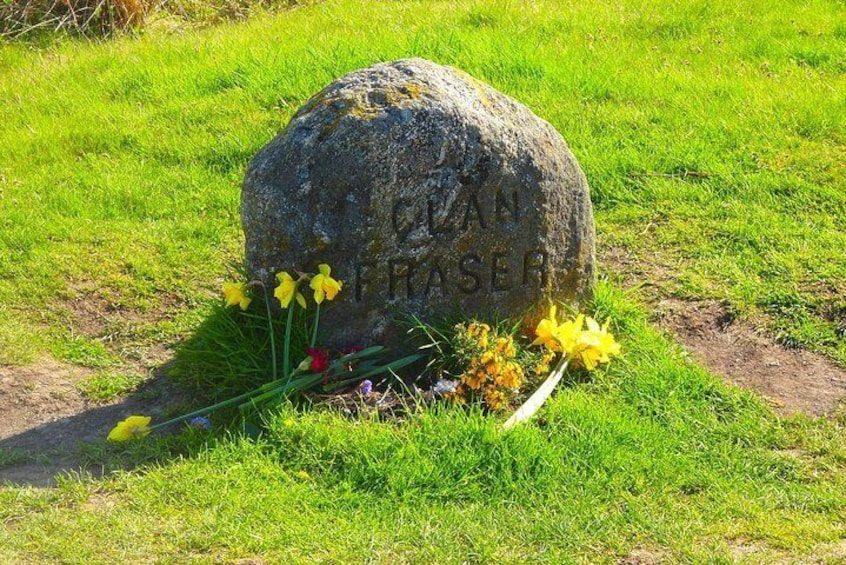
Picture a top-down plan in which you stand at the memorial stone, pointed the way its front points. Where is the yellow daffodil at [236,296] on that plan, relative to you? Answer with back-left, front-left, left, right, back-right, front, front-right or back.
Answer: right

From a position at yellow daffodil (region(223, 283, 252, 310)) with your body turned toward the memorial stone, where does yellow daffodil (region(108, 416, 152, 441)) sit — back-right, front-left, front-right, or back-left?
back-right

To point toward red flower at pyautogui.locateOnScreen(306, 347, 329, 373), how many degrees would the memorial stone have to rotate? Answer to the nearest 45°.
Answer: approximately 45° to its right

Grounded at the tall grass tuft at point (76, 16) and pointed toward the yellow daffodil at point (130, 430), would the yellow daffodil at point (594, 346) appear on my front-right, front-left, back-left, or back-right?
front-left

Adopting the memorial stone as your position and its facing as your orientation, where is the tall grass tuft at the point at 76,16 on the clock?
The tall grass tuft is roughly at 5 o'clock from the memorial stone.

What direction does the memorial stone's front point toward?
toward the camera

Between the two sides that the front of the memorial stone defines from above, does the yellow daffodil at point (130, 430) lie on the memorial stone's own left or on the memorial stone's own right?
on the memorial stone's own right

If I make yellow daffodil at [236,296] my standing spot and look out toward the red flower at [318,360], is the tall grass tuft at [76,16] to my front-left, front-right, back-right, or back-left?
back-left

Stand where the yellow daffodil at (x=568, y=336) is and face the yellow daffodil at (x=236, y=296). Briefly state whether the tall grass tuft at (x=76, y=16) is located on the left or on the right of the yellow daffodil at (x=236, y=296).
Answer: right
